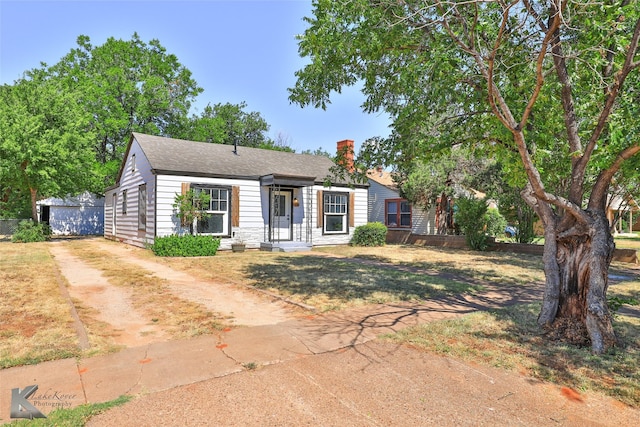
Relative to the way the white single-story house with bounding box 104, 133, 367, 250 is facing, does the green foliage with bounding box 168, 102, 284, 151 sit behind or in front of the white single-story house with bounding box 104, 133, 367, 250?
behind

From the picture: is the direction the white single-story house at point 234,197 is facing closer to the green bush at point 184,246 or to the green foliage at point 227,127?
the green bush

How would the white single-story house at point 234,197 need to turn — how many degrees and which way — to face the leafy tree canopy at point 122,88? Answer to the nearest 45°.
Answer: approximately 180°

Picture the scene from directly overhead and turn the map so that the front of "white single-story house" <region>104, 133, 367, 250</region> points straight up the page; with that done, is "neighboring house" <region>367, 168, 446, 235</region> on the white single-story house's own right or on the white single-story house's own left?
on the white single-story house's own left

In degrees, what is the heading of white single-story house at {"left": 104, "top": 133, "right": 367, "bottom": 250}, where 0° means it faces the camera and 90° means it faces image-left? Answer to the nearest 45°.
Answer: approximately 315°

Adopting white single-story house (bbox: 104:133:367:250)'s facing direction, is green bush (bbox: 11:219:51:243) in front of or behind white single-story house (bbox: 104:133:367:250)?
behind

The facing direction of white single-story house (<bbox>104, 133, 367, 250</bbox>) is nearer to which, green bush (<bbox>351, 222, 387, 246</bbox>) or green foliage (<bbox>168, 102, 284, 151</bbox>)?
the green bush
